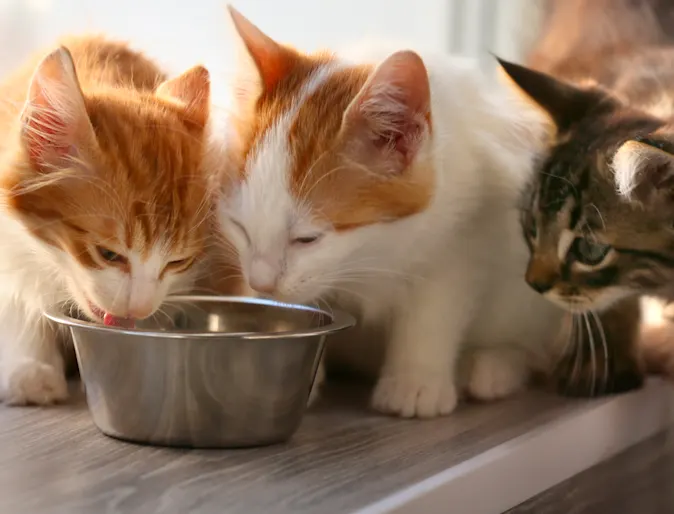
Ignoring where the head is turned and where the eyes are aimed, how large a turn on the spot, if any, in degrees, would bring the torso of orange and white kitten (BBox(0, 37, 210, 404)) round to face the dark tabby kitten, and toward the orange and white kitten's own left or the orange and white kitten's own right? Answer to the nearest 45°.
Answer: approximately 45° to the orange and white kitten's own left

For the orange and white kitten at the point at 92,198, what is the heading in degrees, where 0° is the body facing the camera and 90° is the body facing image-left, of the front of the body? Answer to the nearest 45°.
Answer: approximately 315°

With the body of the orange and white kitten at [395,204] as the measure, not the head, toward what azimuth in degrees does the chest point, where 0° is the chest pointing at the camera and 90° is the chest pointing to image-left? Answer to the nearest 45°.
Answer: approximately 45°

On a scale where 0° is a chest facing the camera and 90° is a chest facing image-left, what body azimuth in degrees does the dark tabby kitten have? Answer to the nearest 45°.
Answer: approximately 45°

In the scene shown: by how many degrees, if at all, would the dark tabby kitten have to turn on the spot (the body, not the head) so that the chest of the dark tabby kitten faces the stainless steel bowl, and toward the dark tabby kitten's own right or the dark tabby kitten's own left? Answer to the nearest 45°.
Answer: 0° — it already faces it
